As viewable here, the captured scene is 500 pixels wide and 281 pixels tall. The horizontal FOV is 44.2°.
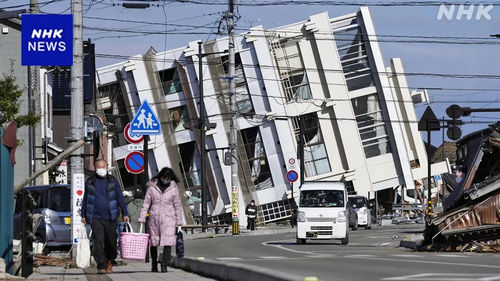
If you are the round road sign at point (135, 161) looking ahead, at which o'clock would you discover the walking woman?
The walking woman is roughly at 12 o'clock from the round road sign.

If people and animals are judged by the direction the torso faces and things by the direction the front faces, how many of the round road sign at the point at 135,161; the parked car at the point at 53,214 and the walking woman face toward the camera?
2

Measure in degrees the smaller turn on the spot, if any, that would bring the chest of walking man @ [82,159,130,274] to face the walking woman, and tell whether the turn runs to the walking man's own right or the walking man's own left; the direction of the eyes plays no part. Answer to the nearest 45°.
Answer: approximately 90° to the walking man's own left

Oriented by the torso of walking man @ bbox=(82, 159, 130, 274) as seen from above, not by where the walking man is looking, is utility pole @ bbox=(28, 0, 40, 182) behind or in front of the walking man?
behind

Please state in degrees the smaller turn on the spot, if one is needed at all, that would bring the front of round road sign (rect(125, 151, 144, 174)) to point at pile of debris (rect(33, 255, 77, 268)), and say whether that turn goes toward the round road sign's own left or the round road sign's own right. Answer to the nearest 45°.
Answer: approximately 45° to the round road sign's own right

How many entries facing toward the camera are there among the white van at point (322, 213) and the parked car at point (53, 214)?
1

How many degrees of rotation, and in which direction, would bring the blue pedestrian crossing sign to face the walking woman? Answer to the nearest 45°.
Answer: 0° — it already faces them

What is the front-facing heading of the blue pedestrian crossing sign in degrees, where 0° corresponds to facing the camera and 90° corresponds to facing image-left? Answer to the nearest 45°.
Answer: approximately 0°
